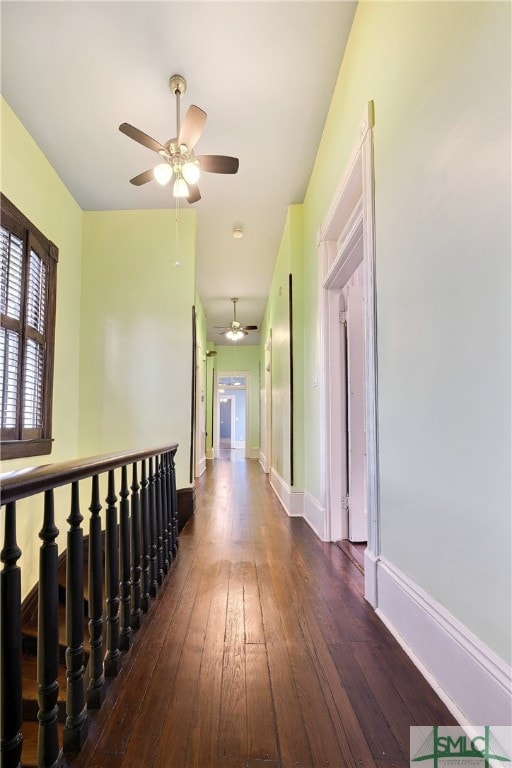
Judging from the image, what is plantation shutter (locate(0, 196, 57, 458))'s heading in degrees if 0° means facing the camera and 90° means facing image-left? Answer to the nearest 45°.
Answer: approximately 315°

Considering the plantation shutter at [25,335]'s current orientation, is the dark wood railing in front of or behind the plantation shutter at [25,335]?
in front

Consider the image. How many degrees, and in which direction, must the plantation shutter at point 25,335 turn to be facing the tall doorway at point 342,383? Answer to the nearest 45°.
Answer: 0° — it already faces it

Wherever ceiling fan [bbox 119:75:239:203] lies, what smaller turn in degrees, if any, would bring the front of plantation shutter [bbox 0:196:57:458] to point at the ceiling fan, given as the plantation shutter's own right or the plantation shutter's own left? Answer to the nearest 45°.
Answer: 0° — it already faces it
